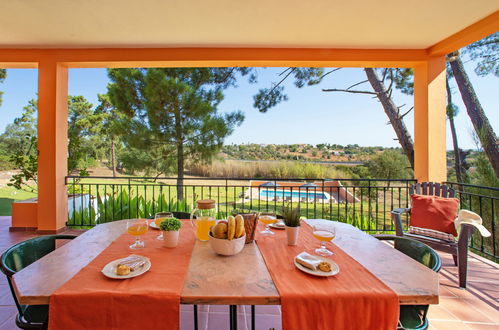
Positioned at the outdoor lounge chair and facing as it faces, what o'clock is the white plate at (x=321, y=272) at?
The white plate is roughly at 11 o'clock from the outdoor lounge chair.

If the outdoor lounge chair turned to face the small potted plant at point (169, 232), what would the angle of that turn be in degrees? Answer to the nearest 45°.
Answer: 0° — it already faces it

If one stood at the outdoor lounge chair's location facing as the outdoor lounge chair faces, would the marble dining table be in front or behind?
in front

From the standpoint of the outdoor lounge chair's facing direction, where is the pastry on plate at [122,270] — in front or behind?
in front

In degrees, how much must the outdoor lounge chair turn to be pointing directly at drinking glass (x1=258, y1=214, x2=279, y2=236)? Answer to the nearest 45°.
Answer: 0° — it already faces it

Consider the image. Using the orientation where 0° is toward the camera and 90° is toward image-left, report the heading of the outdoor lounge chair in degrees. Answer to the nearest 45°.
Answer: approximately 45°

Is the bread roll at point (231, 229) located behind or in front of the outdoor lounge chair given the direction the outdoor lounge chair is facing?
in front

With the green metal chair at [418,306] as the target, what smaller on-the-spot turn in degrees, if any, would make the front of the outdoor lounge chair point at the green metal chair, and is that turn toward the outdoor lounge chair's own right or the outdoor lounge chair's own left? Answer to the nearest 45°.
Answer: approximately 45° to the outdoor lounge chair's own left
